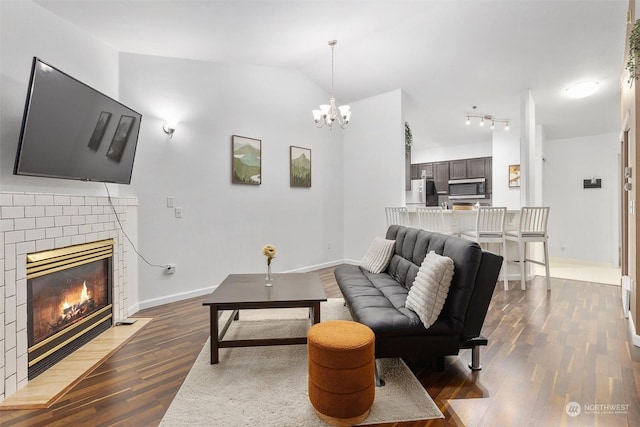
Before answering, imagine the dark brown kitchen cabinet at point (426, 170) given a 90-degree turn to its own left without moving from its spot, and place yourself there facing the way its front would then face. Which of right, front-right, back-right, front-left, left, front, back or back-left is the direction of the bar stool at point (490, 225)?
right

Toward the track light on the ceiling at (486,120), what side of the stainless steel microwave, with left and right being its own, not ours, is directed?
front

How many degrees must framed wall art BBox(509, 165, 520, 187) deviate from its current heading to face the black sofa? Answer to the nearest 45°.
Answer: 0° — it already faces it

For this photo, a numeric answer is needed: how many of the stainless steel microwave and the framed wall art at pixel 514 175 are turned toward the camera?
2

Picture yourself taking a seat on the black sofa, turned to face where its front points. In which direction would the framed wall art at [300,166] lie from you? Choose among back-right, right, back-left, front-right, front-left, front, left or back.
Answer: right

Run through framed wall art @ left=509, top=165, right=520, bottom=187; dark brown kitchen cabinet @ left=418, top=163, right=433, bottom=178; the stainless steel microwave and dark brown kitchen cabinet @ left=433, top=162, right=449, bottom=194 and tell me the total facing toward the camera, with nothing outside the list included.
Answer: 4

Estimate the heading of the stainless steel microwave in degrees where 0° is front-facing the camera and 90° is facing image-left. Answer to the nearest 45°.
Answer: approximately 0°

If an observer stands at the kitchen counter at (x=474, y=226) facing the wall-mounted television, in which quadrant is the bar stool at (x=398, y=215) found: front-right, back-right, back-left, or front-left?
front-right

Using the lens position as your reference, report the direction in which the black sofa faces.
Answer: facing the viewer and to the left of the viewer

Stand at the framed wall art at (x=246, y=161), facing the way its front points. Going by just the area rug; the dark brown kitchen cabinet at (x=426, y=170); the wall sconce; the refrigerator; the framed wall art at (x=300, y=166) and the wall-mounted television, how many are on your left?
3

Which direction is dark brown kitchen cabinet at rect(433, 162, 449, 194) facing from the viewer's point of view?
toward the camera

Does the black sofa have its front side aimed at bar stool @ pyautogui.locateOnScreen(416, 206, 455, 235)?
no

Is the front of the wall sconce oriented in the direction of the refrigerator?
no

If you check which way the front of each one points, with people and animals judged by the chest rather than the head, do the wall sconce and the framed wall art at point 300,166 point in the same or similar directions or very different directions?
same or similar directions

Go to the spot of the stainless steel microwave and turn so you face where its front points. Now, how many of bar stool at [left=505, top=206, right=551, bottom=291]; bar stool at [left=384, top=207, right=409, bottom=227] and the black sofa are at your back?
0

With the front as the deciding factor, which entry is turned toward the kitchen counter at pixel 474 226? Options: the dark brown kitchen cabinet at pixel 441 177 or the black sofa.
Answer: the dark brown kitchen cabinet

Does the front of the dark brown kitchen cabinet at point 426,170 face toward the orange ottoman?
yes

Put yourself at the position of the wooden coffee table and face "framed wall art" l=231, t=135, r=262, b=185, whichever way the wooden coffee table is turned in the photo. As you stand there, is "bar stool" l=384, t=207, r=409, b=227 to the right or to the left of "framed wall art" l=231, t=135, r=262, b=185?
right

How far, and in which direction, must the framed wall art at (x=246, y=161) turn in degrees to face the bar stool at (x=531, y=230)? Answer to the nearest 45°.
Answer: approximately 45° to its left
